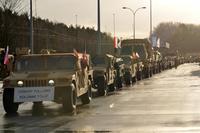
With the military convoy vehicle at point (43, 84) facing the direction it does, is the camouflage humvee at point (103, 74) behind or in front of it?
behind

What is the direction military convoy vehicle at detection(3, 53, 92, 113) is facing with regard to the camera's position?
facing the viewer

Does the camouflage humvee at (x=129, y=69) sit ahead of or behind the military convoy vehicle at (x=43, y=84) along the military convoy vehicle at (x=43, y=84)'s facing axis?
behind
